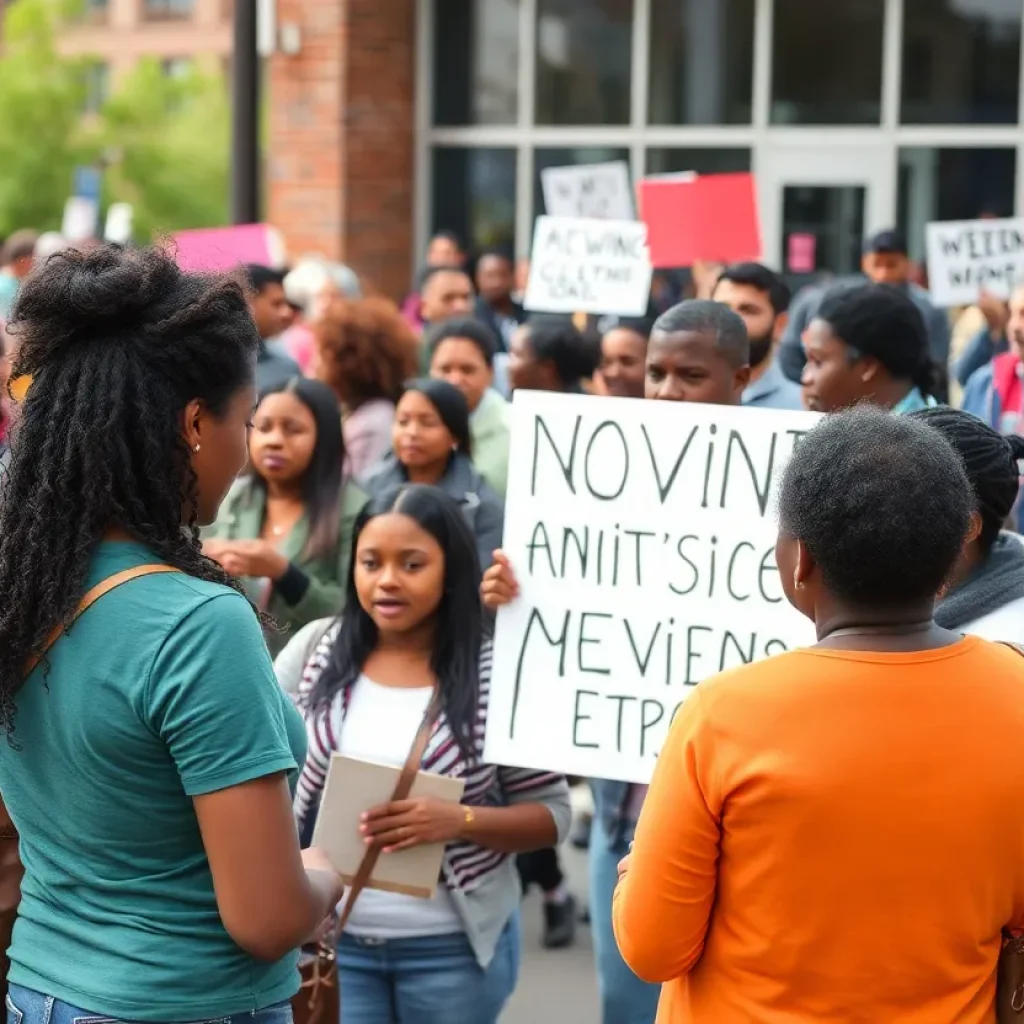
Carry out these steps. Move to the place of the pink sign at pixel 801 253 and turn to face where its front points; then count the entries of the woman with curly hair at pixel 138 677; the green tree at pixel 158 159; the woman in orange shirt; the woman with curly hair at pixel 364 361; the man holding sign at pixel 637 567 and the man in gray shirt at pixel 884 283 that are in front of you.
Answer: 5

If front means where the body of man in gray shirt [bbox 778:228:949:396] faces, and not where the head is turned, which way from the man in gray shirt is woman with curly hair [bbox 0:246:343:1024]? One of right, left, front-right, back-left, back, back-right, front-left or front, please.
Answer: front

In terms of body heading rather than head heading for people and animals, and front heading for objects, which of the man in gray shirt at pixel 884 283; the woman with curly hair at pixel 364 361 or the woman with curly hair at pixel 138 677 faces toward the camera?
the man in gray shirt

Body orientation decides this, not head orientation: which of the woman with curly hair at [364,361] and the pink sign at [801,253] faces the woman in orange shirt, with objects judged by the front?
the pink sign

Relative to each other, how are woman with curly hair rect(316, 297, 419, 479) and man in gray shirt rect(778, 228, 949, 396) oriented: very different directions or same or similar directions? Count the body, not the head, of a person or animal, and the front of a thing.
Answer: very different directions

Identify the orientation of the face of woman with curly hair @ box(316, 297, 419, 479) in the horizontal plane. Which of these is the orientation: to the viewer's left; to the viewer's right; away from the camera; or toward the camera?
away from the camera

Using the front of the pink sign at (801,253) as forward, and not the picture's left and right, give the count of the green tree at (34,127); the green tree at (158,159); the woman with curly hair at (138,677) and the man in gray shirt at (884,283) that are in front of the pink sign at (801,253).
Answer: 2

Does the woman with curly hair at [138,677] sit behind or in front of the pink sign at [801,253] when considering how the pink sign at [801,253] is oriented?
in front

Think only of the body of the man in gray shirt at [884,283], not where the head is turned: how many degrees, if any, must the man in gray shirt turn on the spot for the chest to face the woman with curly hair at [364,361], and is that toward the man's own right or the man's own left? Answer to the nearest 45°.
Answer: approximately 45° to the man's own right

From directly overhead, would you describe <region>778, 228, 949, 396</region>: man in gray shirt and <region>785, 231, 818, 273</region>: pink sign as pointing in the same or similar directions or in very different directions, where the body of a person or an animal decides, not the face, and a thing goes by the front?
same or similar directions

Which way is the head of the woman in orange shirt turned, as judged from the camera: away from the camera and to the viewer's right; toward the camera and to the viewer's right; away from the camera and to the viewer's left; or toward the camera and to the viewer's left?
away from the camera and to the viewer's left

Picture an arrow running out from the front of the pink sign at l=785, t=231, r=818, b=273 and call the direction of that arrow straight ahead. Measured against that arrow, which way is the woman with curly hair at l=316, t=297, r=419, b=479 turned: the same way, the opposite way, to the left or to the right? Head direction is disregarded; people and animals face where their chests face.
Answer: the opposite way

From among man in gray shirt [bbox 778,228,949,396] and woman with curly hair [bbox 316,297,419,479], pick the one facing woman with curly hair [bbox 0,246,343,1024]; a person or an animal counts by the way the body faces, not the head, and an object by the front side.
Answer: the man in gray shirt

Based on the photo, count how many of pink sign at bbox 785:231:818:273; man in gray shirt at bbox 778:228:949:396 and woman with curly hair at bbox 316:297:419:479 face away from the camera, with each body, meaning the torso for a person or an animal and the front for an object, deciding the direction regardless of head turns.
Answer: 1

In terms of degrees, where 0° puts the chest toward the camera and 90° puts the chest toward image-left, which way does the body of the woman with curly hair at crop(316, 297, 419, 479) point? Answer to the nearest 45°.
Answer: approximately 180°

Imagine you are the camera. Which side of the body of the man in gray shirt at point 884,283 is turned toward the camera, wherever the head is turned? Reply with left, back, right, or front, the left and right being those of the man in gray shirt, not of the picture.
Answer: front
